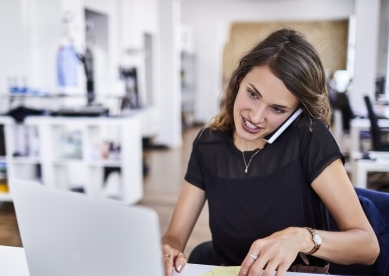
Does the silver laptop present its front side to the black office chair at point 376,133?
yes

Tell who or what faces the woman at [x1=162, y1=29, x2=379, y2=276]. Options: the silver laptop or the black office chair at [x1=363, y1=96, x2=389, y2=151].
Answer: the silver laptop

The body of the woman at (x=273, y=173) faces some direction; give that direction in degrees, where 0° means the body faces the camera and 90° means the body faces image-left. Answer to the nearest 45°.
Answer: approximately 45°

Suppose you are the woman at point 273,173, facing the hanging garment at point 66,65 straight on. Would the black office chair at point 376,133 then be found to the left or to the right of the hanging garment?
right

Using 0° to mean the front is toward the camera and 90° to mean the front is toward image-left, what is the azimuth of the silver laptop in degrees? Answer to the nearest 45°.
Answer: approximately 225°

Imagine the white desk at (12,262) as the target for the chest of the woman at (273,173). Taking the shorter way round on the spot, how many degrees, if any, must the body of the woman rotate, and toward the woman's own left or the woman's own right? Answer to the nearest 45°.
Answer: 0° — they already face it

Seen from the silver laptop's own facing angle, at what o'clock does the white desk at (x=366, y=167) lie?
The white desk is roughly at 12 o'clock from the silver laptop.

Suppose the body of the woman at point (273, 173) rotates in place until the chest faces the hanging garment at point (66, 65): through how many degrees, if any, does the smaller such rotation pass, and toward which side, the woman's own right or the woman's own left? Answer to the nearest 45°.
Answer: approximately 90° to the woman's own right
